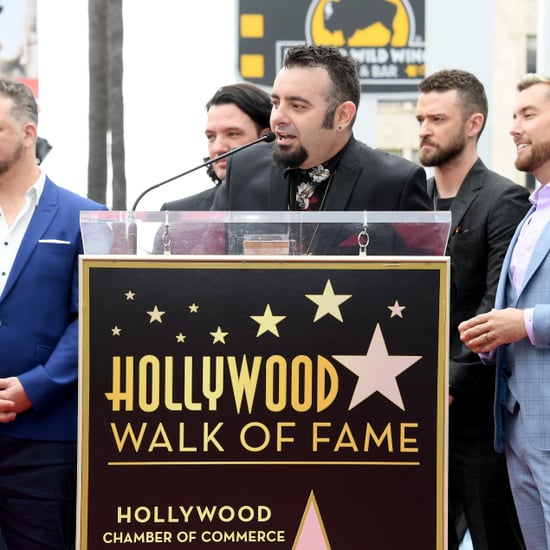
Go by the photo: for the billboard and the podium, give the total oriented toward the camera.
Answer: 2

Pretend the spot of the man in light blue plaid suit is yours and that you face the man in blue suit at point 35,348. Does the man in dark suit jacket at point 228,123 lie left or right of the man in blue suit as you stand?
right

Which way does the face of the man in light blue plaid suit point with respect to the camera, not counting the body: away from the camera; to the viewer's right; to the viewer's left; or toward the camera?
to the viewer's left

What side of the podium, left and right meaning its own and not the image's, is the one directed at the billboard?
back
